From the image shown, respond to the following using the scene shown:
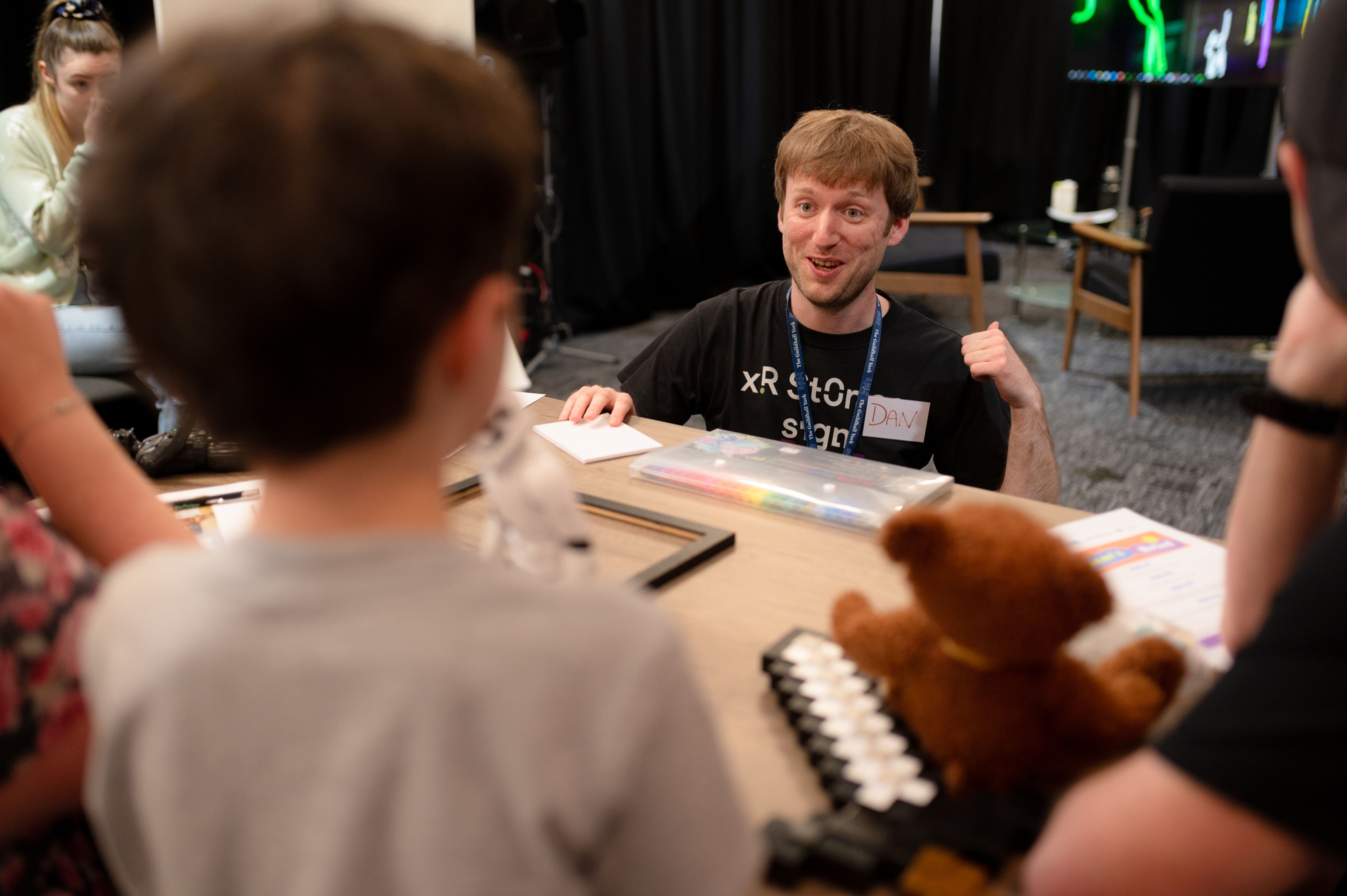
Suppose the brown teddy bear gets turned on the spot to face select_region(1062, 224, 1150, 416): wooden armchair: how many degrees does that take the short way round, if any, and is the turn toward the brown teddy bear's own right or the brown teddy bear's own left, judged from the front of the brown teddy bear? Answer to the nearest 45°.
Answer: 0° — it already faces it

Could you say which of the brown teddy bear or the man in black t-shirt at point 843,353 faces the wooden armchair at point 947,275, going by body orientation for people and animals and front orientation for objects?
the brown teddy bear

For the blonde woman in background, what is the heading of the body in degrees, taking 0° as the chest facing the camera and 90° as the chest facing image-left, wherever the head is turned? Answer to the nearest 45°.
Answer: approximately 315°

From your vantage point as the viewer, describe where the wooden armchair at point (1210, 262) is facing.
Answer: facing away from the viewer and to the left of the viewer

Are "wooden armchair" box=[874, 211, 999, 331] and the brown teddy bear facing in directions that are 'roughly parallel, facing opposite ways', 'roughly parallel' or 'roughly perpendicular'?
roughly perpendicular

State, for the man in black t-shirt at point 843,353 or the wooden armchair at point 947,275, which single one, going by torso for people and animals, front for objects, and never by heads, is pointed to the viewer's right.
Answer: the wooden armchair

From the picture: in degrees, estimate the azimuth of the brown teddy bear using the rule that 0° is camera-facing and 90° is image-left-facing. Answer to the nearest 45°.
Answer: approximately 180°

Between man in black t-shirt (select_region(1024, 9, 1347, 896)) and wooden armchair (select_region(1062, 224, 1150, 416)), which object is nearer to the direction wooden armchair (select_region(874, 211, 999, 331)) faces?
the wooden armchair

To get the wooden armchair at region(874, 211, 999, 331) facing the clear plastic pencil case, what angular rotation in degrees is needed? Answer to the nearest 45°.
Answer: approximately 90° to its right
